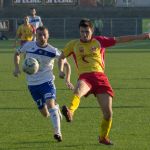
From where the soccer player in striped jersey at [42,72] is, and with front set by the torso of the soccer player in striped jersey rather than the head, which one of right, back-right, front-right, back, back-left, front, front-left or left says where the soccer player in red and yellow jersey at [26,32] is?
back

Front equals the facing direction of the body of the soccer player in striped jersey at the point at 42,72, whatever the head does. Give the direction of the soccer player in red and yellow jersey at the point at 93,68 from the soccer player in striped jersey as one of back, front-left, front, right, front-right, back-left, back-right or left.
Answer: front-left

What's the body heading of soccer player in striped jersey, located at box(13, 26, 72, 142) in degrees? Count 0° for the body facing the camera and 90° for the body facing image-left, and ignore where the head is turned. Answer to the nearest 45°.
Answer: approximately 0°
